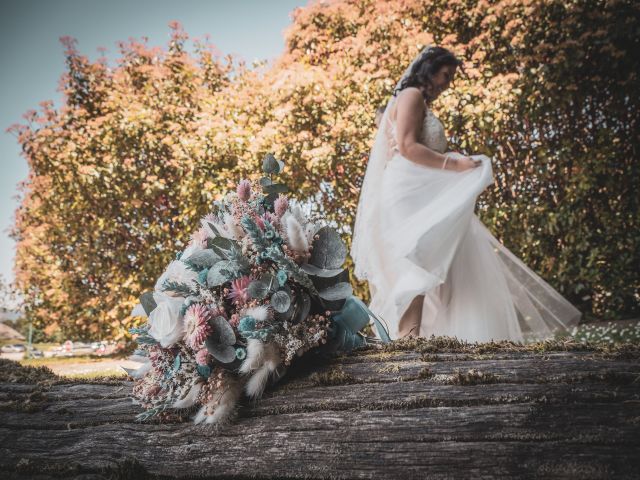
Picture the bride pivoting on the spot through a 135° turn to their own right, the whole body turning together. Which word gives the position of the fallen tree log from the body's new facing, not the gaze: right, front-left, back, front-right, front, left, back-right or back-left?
front-left

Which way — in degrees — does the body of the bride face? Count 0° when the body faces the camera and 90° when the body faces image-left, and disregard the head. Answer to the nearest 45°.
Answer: approximately 270°
